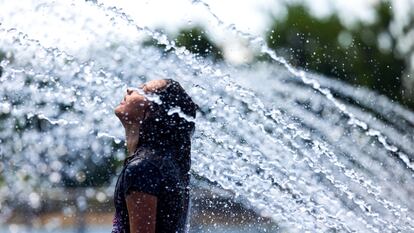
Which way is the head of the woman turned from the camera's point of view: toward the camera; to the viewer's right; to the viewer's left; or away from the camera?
to the viewer's left

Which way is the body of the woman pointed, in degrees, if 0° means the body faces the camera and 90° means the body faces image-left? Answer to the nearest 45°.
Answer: approximately 90°
